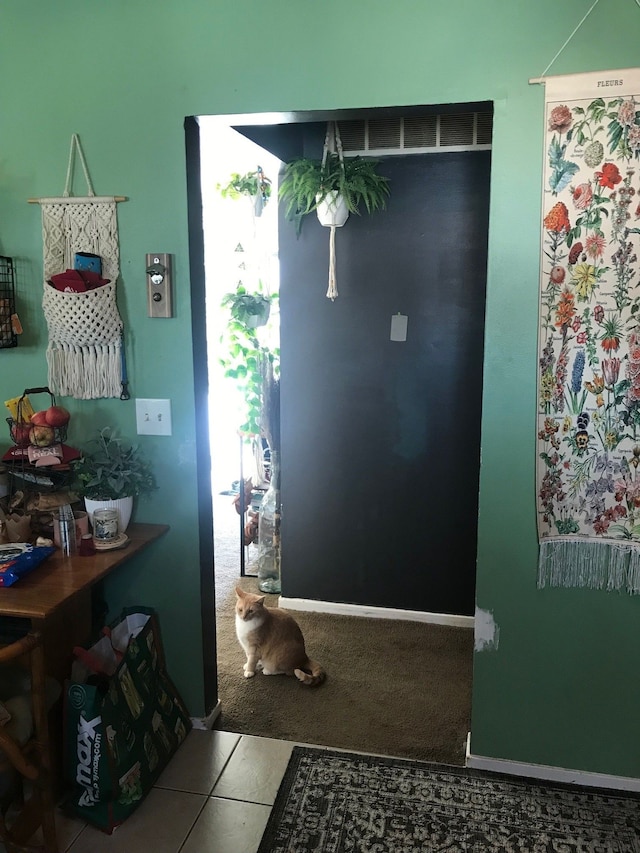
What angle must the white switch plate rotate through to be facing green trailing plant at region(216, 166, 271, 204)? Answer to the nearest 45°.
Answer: approximately 180°

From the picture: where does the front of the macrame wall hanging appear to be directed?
toward the camera

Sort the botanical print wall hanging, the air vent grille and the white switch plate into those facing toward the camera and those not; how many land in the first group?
3

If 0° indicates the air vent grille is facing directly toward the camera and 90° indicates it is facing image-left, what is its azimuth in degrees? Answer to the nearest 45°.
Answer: approximately 0°

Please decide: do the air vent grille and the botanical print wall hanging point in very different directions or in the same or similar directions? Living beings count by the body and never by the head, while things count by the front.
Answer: same or similar directions

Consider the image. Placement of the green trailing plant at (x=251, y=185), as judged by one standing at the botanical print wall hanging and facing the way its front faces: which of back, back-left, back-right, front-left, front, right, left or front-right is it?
back-right

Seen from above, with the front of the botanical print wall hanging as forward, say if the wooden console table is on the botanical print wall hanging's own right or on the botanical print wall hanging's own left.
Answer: on the botanical print wall hanging's own right

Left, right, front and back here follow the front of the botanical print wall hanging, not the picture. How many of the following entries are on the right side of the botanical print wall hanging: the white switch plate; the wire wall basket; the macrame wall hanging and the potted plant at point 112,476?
4

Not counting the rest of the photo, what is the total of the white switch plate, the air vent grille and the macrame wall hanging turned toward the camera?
3

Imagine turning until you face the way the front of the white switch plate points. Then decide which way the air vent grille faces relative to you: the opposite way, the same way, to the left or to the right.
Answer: the same way

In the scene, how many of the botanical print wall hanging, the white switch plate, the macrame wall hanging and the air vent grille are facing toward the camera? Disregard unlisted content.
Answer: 4

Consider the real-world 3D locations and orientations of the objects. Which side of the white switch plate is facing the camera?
front

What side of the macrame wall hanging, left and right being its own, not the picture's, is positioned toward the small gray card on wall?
left

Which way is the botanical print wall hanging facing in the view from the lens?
facing the viewer

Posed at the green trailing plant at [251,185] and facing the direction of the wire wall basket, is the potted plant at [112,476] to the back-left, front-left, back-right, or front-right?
front-left
